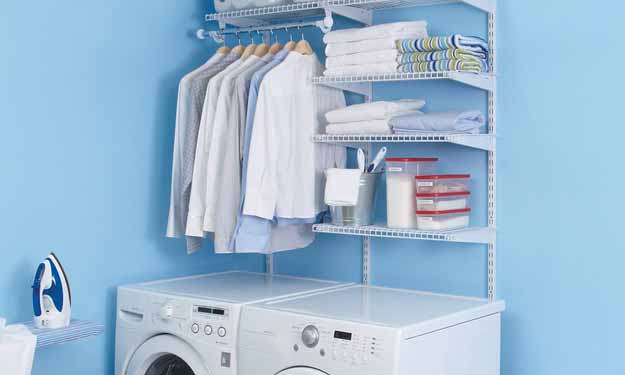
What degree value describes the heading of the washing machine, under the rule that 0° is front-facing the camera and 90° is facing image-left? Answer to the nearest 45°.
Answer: approximately 45°

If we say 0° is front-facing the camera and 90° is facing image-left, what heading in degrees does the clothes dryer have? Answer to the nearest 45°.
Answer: approximately 45°

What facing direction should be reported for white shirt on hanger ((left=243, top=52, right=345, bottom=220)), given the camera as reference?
facing the viewer and to the right of the viewer

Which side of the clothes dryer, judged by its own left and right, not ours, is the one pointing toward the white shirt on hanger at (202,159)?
right

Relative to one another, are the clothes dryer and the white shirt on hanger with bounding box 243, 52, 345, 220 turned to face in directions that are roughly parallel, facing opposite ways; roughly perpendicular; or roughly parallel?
roughly perpendicular

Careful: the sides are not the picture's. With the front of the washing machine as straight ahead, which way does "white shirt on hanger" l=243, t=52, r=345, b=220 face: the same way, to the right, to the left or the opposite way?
to the left

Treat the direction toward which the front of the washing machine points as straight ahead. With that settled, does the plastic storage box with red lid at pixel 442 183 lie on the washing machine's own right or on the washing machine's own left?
on the washing machine's own left

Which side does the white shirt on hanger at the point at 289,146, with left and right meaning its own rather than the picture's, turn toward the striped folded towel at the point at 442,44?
front

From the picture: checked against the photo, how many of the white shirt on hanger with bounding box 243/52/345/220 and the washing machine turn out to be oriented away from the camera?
0
